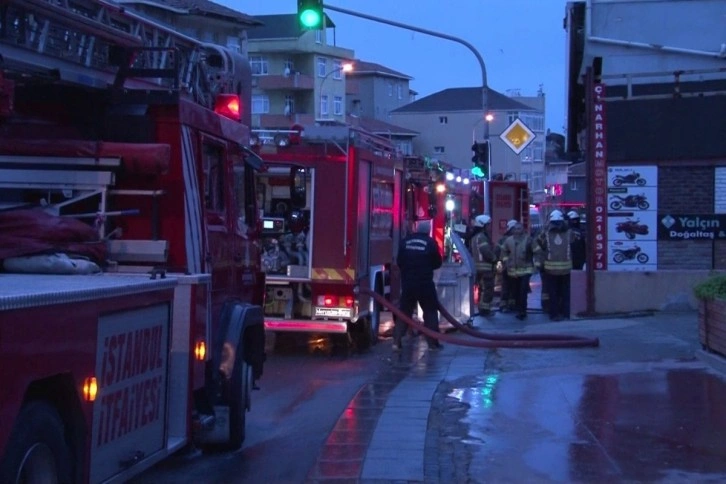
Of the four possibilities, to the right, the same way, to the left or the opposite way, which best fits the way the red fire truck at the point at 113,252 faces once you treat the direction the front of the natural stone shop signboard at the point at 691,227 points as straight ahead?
the opposite way

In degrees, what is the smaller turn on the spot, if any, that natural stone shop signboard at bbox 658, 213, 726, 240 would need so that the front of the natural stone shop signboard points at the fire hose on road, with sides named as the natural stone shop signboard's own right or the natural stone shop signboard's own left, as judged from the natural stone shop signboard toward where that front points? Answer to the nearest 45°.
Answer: approximately 45° to the natural stone shop signboard's own right

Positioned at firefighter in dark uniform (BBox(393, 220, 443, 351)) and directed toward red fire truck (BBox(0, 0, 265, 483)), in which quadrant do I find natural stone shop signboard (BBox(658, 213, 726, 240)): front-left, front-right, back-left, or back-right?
back-left

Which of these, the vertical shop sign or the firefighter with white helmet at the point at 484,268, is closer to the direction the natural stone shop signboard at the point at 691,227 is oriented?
the vertical shop sign

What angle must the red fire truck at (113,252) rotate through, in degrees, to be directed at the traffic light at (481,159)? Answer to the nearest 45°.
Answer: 0° — it already faces it

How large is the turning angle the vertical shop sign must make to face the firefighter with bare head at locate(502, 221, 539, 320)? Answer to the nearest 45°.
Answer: approximately 135° to its right

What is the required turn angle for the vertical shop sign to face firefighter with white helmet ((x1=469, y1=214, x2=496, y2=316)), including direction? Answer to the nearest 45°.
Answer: approximately 135° to its right
